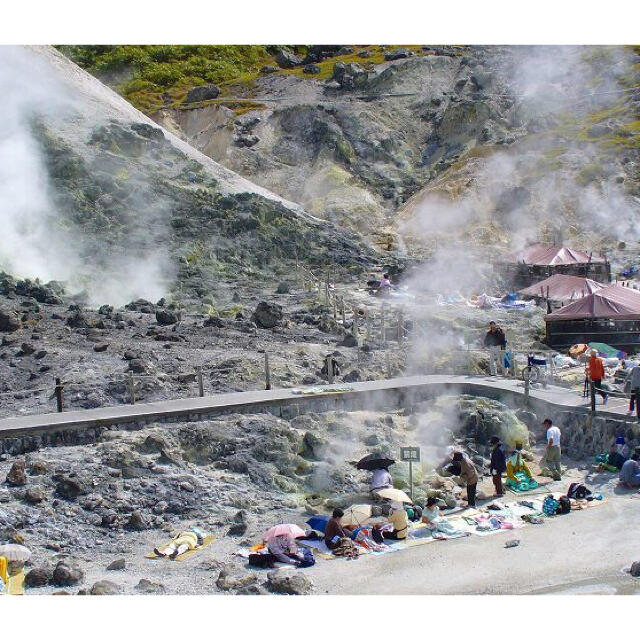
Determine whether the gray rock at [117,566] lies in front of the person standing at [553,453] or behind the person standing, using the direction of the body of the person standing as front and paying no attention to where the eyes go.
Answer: in front

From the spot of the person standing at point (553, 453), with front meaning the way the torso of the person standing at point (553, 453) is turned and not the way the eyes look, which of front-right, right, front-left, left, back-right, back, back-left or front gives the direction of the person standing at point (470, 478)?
front-left

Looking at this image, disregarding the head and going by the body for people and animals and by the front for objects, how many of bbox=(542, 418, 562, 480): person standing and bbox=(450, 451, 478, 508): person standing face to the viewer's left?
2

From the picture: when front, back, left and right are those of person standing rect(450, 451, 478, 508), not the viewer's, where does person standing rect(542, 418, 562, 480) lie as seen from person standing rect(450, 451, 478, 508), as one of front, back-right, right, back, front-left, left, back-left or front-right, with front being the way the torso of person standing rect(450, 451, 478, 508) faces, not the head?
back-right

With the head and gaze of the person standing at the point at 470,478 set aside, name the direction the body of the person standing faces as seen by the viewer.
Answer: to the viewer's left

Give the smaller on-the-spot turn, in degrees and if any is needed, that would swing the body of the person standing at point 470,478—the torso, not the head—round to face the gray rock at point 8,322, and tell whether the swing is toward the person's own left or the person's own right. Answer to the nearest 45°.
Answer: approximately 45° to the person's own right
